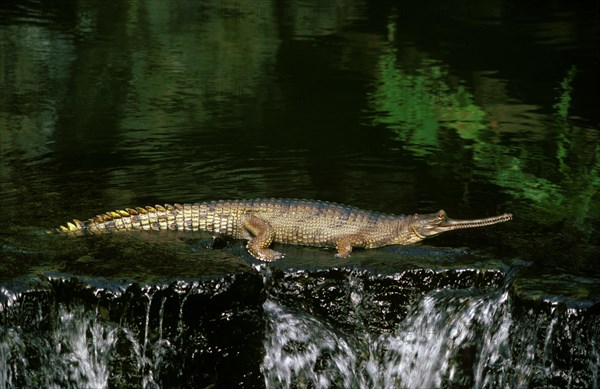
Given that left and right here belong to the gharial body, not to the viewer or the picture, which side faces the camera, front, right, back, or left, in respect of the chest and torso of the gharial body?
right
